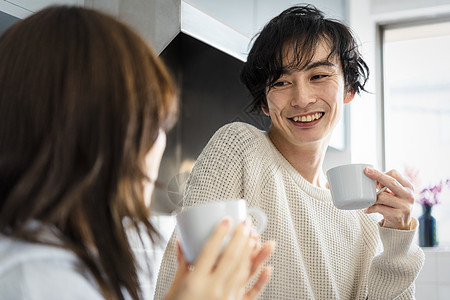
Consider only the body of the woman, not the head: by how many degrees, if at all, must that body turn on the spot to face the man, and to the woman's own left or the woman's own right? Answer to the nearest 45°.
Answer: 0° — they already face them

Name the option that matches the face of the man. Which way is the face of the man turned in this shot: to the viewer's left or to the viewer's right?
to the viewer's left

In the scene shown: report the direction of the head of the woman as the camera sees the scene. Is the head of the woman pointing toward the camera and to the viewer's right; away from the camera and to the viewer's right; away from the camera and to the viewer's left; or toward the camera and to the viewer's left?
away from the camera and to the viewer's right

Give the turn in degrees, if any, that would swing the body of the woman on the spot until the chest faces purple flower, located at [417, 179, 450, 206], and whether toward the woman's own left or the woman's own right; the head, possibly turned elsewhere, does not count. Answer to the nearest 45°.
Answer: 0° — they already face it

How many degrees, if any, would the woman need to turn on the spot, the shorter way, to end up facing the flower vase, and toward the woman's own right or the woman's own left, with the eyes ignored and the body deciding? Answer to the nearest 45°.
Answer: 0° — they already face it

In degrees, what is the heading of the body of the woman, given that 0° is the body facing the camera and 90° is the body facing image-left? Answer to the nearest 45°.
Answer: approximately 225°
